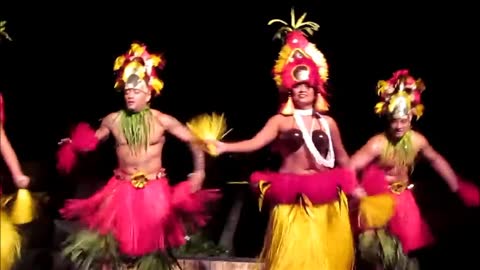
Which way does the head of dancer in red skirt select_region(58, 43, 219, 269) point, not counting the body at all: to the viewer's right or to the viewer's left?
to the viewer's left

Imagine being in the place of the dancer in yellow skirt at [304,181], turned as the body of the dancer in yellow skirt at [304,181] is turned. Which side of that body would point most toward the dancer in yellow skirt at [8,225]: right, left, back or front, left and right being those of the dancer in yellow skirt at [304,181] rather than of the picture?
right

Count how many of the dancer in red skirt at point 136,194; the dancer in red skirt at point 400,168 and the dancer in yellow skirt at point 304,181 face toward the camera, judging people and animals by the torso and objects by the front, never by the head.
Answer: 3

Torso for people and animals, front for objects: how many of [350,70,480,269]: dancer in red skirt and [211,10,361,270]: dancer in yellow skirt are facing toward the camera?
2

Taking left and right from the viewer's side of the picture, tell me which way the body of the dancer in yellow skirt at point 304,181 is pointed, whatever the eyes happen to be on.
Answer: facing the viewer

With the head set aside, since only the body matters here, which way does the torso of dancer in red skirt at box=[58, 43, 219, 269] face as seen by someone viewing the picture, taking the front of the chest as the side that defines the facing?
toward the camera

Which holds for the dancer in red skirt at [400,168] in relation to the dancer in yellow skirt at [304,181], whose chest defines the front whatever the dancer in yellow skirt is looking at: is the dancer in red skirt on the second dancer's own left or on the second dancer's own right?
on the second dancer's own left

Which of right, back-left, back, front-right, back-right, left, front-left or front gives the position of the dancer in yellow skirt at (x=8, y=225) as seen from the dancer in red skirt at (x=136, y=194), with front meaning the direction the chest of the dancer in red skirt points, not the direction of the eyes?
right

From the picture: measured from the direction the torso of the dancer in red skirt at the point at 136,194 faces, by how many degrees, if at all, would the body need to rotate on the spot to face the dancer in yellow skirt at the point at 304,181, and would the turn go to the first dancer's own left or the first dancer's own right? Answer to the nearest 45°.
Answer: approximately 90° to the first dancer's own left
